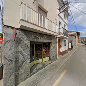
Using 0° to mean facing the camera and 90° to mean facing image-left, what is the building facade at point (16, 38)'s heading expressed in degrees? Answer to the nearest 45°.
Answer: approximately 315°
